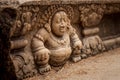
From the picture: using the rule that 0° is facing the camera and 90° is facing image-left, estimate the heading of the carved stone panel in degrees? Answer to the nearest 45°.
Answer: approximately 315°

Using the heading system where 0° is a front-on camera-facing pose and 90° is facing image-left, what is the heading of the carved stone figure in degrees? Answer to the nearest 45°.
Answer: approximately 315°
